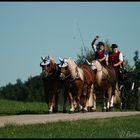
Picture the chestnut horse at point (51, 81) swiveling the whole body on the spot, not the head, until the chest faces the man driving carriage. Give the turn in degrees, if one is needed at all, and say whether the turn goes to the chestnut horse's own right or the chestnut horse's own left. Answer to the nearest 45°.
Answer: approximately 180°

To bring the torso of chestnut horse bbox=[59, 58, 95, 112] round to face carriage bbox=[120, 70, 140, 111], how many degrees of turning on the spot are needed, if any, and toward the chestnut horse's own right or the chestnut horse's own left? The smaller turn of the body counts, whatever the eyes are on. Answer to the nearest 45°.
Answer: approximately 180°

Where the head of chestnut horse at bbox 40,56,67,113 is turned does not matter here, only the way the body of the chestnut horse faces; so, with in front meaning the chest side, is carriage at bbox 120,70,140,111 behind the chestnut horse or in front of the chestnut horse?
behind

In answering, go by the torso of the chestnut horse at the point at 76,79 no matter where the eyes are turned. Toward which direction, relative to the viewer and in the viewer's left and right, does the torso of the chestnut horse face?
facing the viewer and to the left of the viewer

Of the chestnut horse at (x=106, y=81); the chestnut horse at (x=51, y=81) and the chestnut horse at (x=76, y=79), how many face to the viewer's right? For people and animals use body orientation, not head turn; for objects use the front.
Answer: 0

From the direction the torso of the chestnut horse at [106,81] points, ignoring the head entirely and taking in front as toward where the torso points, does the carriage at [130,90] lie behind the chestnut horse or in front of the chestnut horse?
behind

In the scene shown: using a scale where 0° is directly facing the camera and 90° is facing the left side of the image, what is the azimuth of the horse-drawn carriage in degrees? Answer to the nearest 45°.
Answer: approximately 45°

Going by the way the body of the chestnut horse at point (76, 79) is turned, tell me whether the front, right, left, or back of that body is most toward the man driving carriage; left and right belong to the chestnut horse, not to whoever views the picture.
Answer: back

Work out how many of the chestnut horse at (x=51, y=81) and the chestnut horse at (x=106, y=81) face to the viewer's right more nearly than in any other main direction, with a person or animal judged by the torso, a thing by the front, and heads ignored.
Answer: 0
